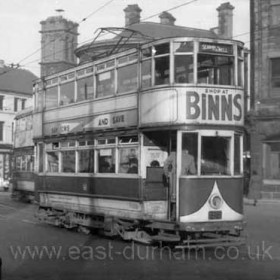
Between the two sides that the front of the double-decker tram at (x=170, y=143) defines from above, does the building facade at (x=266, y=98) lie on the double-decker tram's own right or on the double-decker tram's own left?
on the double-decker tram's own left

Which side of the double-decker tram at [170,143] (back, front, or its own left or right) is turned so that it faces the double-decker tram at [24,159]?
back

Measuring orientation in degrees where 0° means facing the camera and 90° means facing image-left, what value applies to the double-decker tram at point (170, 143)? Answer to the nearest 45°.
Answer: approximately 315°

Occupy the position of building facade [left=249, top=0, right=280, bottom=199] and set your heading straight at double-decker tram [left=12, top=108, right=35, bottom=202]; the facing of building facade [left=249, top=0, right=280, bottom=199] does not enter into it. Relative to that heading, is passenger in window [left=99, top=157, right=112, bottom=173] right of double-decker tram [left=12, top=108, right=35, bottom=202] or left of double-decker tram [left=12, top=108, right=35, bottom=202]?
left
